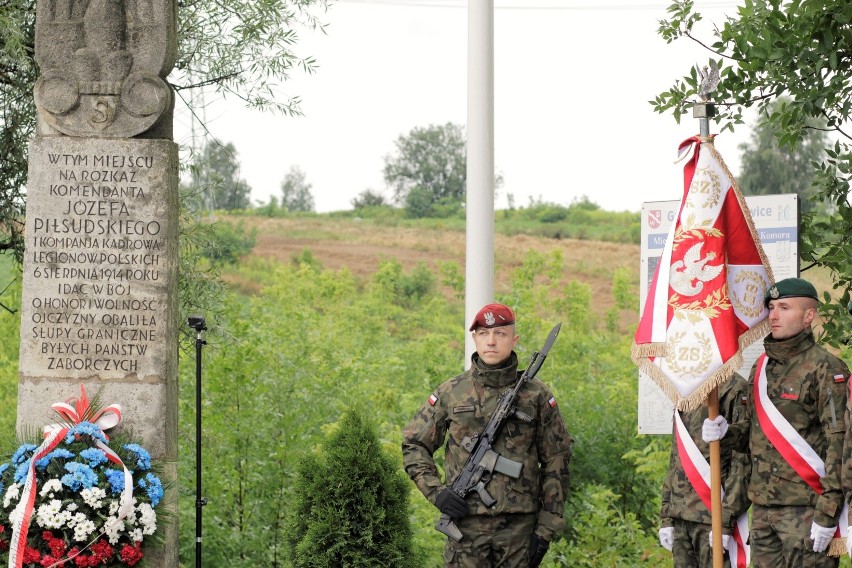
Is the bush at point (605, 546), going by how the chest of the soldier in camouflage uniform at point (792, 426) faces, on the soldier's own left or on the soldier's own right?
on the soldier's own right

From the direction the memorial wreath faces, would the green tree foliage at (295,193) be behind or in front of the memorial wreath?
behind

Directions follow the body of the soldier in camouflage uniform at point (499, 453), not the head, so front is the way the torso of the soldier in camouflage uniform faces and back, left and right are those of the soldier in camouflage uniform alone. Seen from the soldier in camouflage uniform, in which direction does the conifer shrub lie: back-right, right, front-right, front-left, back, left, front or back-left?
back-right

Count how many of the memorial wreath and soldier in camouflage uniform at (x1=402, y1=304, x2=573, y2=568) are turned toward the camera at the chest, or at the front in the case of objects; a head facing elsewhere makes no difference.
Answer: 2

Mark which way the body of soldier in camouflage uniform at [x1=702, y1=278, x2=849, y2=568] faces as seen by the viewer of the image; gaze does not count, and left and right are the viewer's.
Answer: facing the viewer and to the left of the viewer

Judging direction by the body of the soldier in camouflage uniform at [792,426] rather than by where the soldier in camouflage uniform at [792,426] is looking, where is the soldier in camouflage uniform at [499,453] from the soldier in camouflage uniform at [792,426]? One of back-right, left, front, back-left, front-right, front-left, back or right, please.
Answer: front-right

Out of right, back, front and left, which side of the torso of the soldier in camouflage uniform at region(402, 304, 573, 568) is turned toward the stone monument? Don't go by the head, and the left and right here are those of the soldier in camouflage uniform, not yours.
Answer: right

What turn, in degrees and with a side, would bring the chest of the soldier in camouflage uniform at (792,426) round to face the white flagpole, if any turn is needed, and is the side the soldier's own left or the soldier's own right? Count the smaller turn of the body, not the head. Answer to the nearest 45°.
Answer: approximately 90° to the soldier's own right

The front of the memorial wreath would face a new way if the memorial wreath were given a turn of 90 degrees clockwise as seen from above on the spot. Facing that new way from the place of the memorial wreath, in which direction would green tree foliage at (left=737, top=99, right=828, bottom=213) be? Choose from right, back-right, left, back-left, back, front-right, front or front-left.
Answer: back-right

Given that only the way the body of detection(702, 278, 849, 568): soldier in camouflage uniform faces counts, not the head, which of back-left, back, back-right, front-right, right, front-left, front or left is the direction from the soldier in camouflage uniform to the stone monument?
front-right

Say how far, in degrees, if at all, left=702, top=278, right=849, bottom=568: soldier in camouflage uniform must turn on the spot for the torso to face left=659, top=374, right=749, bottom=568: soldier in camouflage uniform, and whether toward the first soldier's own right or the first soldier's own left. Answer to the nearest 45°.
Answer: approximately 90° to the first soldier's own right

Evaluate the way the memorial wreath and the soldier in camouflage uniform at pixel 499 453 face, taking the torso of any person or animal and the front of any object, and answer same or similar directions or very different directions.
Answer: same or similar directions

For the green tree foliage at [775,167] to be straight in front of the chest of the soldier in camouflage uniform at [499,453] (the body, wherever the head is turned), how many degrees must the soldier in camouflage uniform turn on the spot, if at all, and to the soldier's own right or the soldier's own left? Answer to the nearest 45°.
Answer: approximately 180°

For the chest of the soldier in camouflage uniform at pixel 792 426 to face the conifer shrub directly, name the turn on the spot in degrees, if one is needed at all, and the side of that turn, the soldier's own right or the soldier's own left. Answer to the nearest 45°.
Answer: approximately 45° to the soldier's own right

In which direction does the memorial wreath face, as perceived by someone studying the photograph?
facing the viewer

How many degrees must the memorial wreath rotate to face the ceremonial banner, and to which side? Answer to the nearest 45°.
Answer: approximately 45° to its left

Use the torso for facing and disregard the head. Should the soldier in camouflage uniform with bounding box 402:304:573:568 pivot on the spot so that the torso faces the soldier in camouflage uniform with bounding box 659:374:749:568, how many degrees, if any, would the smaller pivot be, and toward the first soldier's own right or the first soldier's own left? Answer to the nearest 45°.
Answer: approximately 90° to the first soldier's own left
